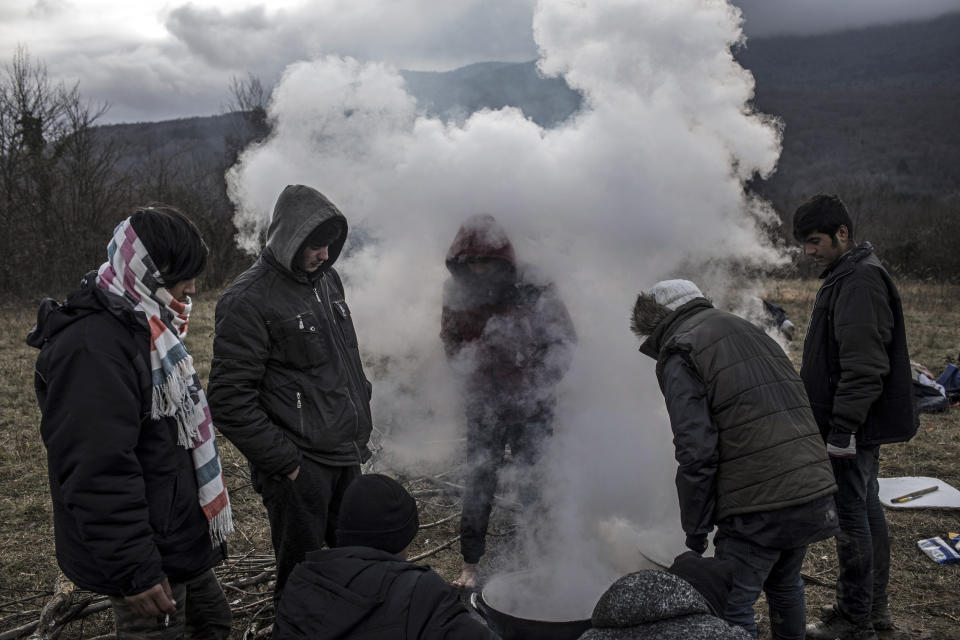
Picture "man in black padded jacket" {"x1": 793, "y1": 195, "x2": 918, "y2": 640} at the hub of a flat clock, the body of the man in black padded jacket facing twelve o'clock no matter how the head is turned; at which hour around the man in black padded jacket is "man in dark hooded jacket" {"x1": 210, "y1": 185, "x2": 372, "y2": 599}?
The man in dark hooded jacket is roughly at 11 o'clock from the man in black padded jacket.

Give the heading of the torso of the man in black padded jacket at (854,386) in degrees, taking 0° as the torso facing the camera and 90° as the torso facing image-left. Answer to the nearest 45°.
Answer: approximately 90°

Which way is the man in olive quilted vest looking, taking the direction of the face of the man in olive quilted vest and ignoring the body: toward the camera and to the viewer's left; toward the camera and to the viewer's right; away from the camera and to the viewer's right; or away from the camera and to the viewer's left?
away from the camera and to the viewer's left

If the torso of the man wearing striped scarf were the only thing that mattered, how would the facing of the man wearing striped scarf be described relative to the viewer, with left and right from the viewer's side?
facing to the right of the viewer

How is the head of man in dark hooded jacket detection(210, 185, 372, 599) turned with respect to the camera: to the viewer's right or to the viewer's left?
to the viewer's right

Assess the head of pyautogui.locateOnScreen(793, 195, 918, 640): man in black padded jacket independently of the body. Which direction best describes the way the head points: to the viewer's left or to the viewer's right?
to the viewer's left

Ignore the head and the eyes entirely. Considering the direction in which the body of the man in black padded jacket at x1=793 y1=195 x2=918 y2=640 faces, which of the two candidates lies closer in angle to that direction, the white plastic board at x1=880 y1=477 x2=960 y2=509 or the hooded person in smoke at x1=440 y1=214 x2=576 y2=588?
the hooded person in smoke

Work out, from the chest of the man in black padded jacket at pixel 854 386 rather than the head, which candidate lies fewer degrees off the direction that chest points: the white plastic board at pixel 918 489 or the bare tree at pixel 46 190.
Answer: the bare tree

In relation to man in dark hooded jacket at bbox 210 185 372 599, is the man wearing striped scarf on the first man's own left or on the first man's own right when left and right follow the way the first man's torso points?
on the first man's own right

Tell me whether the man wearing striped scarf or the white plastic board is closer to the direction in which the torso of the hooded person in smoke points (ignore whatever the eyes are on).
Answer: the man wearing striped scarf
